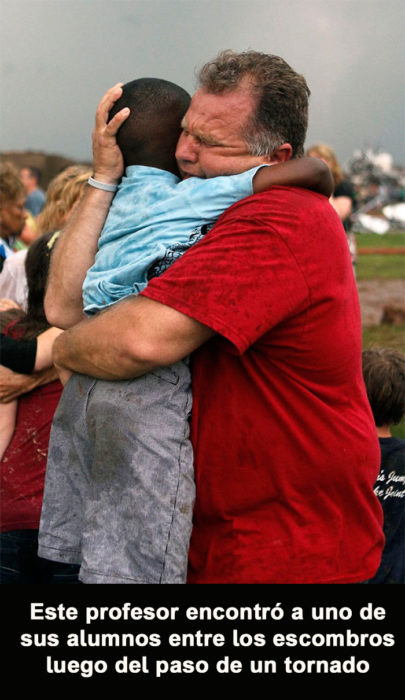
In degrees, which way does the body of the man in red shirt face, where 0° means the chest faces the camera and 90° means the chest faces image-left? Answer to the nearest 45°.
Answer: approximately 90°

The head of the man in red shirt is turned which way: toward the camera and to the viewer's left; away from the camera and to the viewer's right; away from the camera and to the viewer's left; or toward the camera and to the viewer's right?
toward the camera and to the viewer's left
